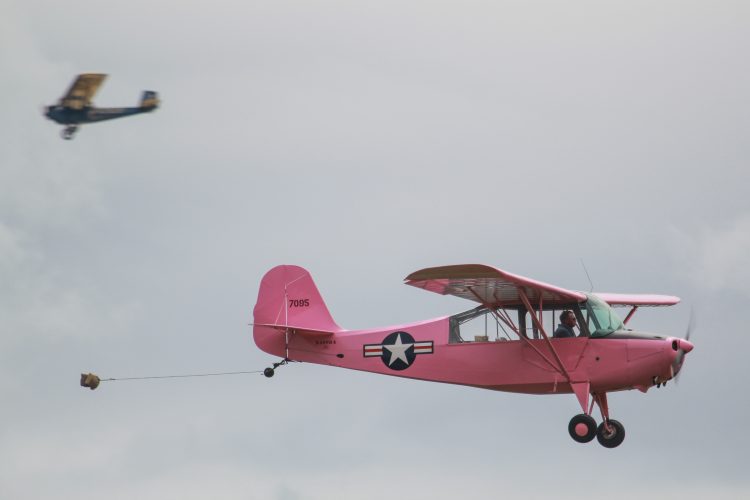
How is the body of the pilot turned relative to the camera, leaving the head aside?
to the viewer's right

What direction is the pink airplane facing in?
to the viewer's right
